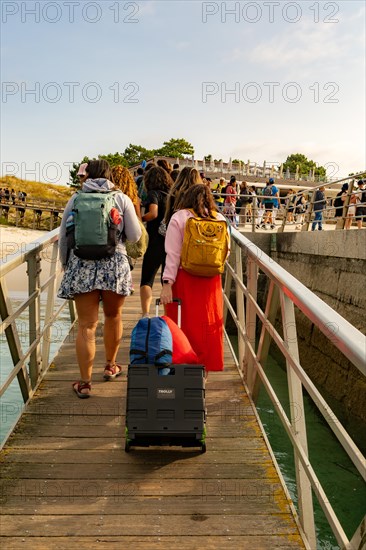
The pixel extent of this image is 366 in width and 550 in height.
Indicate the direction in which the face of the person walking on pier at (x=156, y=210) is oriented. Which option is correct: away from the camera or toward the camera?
away from the camera

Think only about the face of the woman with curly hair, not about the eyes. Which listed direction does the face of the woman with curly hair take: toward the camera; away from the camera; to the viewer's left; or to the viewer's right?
away from the camera

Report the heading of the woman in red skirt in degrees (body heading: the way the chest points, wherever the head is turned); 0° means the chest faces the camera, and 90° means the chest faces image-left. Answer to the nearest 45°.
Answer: approximately 180°

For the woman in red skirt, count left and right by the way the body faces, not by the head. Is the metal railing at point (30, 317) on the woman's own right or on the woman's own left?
on the woman's own left

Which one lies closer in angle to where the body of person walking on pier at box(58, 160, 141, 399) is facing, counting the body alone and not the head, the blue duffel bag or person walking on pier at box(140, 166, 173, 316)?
the person walking on pier

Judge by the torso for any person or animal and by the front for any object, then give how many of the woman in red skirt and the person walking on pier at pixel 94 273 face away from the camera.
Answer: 2

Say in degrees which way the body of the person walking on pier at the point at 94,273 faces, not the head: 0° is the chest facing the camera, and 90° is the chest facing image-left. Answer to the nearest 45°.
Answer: approximately 180°
